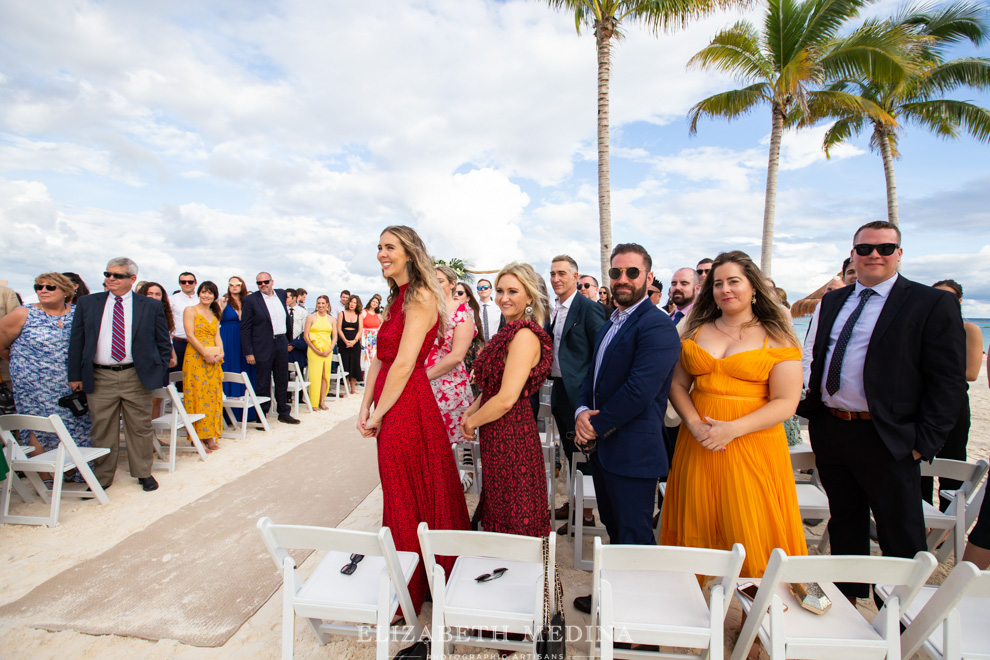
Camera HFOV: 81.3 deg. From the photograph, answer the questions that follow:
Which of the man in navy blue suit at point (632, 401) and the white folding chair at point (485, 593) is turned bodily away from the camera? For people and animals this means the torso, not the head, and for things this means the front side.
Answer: the white folding chair

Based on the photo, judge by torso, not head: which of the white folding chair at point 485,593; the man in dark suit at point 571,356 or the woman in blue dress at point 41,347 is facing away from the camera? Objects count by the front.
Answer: the white folding chair

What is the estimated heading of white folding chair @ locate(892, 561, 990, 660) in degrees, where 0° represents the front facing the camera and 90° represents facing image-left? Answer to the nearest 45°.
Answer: approximately 135°

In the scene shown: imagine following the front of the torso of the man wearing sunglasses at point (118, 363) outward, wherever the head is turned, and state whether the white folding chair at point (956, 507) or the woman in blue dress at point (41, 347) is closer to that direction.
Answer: the white folding chair

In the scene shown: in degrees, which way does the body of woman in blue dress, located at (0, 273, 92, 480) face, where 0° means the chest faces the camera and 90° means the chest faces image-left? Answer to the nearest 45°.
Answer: approximately 315°

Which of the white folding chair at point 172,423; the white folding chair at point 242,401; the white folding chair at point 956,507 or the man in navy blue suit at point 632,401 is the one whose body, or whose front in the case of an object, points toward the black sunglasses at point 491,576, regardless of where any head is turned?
the man in navy blue suit

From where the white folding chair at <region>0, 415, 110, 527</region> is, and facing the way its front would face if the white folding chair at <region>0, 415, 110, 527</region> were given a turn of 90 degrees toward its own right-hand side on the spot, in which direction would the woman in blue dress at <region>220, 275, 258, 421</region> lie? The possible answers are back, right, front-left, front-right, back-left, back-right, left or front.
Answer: left

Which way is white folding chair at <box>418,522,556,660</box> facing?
away from the camera
